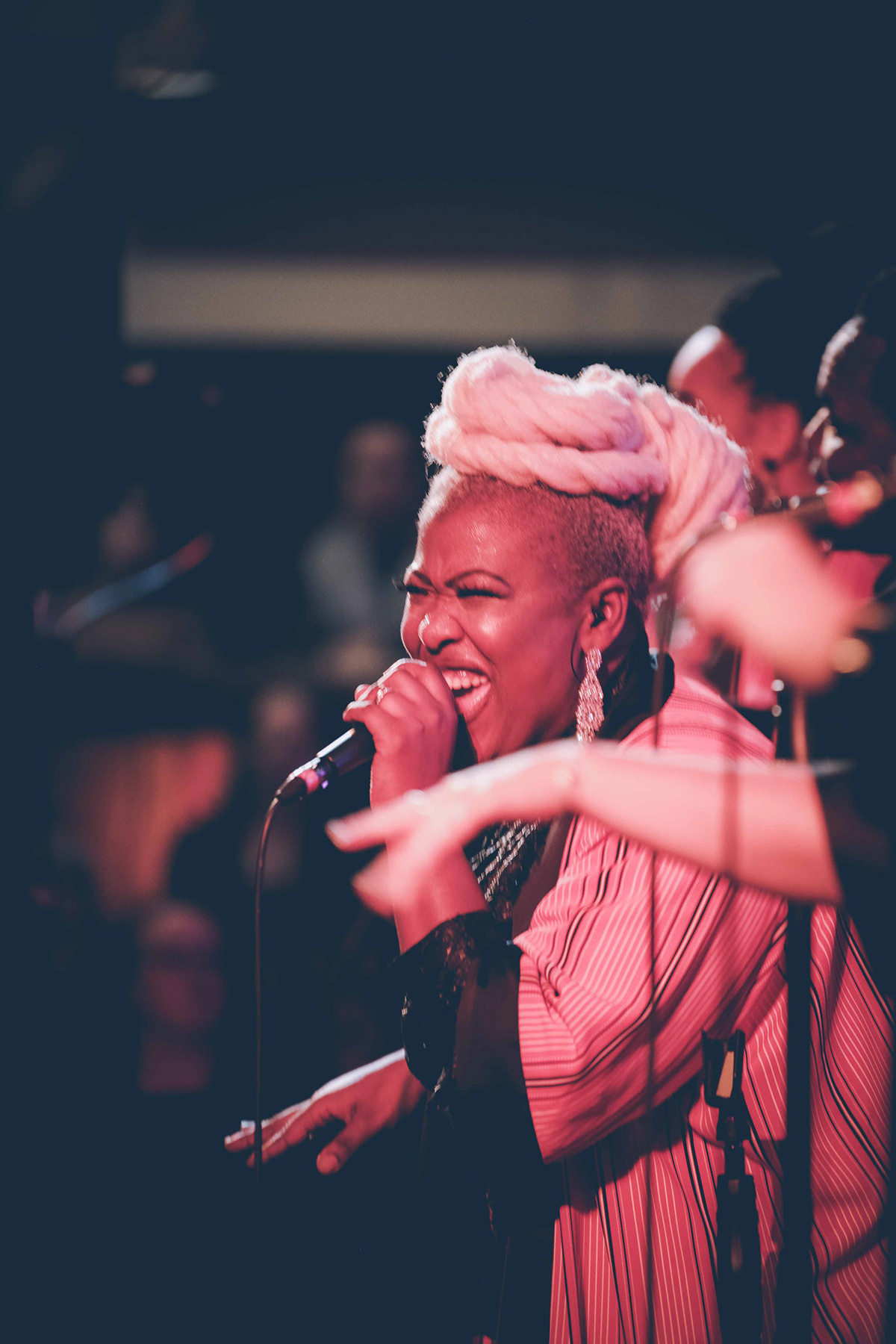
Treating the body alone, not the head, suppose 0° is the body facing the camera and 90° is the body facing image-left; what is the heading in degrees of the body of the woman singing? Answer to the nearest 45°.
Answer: approximately 45°

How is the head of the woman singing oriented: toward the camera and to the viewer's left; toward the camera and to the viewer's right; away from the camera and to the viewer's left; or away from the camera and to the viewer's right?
toward the camera and to the viewer's left

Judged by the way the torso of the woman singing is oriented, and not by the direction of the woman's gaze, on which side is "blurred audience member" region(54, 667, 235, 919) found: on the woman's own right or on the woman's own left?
on the woman's own right

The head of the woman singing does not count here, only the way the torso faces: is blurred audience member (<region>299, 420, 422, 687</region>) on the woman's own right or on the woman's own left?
on the woman's own right
